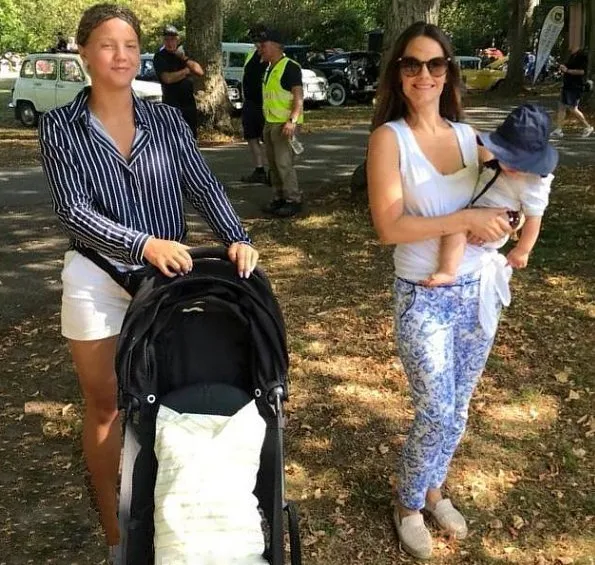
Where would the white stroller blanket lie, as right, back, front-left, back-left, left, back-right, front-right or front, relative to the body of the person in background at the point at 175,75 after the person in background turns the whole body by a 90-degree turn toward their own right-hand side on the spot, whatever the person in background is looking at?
front-left

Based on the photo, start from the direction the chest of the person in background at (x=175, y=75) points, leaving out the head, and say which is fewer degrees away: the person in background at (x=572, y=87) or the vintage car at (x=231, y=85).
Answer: the person in background

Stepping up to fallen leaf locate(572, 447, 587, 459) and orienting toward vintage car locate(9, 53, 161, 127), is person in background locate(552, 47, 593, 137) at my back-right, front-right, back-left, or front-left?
front-right

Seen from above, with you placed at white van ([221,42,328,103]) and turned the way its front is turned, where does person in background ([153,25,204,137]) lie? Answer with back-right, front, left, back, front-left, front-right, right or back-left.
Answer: front-right

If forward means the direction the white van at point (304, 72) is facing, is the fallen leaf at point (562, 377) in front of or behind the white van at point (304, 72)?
in front

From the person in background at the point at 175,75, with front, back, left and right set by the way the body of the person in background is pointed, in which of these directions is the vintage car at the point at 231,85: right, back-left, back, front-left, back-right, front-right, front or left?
back-left

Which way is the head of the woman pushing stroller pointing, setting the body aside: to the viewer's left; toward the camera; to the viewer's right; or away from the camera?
toward the camera

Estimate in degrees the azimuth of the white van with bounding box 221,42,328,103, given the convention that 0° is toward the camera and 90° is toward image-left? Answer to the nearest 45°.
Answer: approximately 315°

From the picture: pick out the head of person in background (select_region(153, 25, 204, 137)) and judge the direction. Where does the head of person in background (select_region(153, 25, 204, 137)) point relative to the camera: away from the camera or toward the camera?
toward the camera

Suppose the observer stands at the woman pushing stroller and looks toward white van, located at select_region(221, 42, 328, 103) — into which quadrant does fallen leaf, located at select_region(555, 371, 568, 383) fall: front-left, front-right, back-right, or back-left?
front-right

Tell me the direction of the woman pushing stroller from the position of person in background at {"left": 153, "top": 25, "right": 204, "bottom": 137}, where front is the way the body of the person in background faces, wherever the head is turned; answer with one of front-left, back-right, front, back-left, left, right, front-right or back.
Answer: front-right

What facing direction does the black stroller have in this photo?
toward the camera
